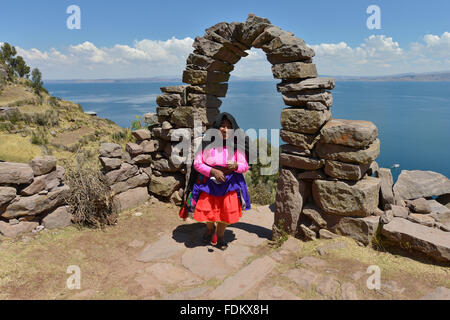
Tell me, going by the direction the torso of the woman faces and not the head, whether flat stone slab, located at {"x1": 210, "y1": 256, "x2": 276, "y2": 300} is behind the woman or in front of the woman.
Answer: in front

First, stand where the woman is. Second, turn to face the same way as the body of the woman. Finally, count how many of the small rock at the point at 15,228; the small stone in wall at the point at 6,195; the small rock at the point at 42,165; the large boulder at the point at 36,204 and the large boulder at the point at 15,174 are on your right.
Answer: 5

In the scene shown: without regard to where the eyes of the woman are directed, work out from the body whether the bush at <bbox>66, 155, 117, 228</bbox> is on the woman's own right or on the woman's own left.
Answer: on the woman's own right

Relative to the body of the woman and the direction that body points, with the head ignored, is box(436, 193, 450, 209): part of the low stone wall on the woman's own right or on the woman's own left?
on the woman's own left

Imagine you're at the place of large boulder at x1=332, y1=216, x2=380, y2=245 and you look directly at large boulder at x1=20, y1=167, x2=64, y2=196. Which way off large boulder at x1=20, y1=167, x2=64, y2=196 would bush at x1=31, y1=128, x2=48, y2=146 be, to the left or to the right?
right

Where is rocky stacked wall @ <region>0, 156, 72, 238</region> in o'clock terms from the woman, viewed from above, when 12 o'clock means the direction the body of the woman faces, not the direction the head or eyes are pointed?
The rocky stacked wall is roughly at 3 o'clock from the woman.

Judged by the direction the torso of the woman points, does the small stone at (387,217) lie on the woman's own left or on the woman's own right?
on the woman's own left

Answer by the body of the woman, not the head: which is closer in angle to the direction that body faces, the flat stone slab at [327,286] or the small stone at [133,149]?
the flat stone slab

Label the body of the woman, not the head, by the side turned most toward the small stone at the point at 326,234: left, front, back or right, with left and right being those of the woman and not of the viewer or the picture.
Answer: left

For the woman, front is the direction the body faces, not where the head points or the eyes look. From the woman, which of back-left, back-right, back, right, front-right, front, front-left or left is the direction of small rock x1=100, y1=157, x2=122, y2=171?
back-right

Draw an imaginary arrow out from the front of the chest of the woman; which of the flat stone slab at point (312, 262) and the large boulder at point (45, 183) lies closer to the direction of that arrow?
the flat stone slab

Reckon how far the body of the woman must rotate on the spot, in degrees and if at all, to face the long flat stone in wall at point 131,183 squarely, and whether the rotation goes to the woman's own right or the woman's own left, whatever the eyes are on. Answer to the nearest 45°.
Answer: approximately 135° to the woman's own right

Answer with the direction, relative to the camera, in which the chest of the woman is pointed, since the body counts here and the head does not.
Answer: toward the camera

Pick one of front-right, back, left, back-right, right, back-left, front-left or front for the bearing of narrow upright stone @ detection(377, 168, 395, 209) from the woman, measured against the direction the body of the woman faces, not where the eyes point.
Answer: left
